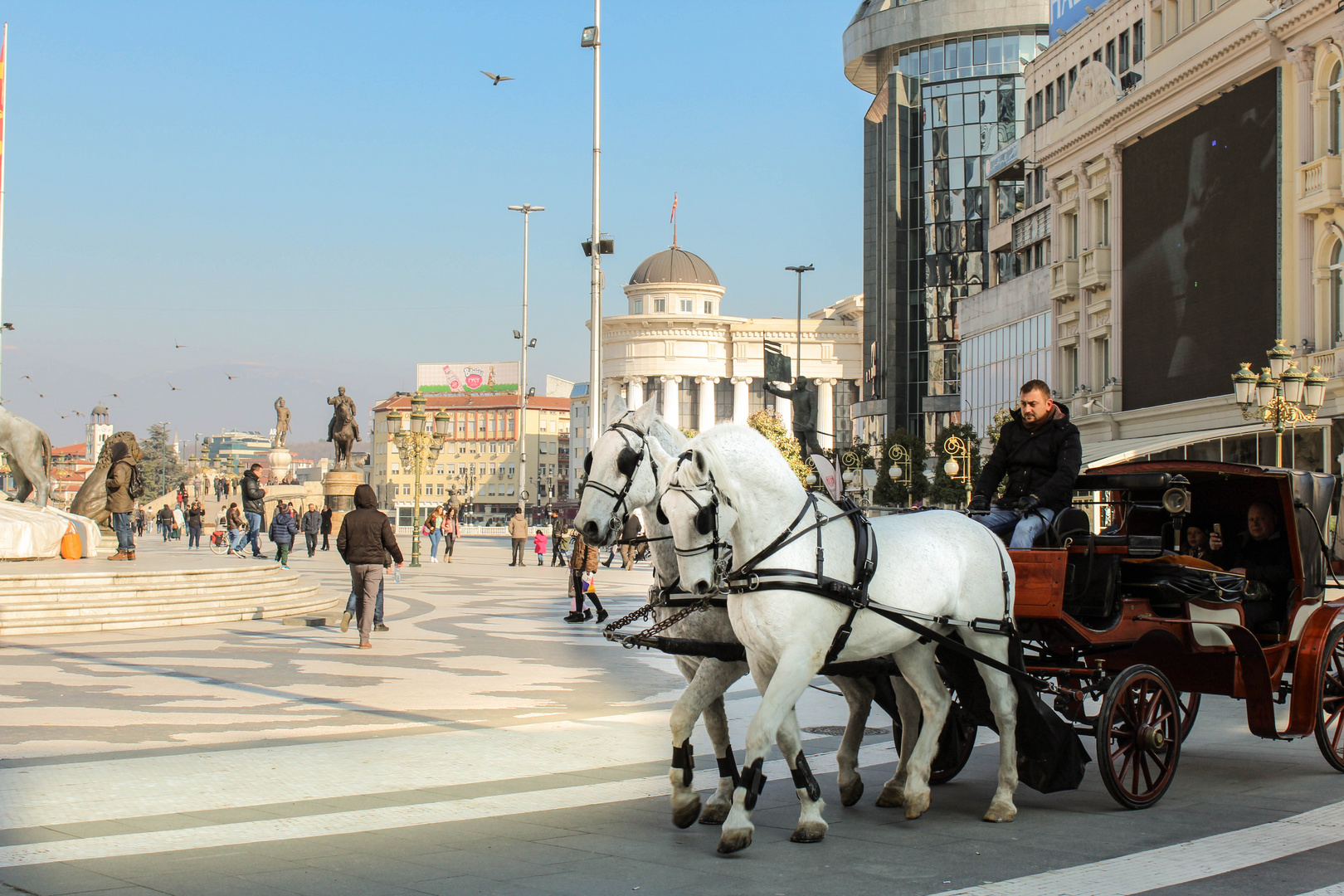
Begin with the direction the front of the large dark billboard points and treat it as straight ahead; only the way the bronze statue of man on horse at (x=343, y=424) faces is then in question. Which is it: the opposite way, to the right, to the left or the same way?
to the left

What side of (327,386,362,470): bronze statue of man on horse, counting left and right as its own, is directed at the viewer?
front

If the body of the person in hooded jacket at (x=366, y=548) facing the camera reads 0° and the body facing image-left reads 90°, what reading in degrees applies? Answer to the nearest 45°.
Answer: approximately 180°

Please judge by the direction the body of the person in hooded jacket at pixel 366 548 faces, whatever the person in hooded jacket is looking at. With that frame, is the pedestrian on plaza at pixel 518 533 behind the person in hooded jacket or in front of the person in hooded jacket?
in front

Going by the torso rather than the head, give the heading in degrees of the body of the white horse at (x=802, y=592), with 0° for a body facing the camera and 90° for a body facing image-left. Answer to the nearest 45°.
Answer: approximately 45°

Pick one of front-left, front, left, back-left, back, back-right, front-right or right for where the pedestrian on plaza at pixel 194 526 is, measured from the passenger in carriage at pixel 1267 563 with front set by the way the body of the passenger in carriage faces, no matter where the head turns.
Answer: right

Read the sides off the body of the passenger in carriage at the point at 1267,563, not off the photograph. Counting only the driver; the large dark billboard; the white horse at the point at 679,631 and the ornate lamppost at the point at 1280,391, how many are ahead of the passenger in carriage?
2

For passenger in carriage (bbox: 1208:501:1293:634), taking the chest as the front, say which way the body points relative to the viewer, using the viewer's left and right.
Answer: facing the viewer and to the left of the viewer

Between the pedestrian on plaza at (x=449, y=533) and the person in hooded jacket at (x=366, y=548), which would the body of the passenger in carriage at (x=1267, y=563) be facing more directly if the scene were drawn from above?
the person in hooded jacket

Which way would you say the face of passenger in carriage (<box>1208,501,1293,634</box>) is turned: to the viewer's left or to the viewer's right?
to the viewer's left

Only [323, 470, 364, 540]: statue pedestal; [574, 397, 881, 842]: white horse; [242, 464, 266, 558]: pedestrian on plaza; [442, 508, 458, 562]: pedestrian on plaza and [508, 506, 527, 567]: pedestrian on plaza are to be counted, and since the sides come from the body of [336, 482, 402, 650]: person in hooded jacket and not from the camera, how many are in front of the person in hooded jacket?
4
